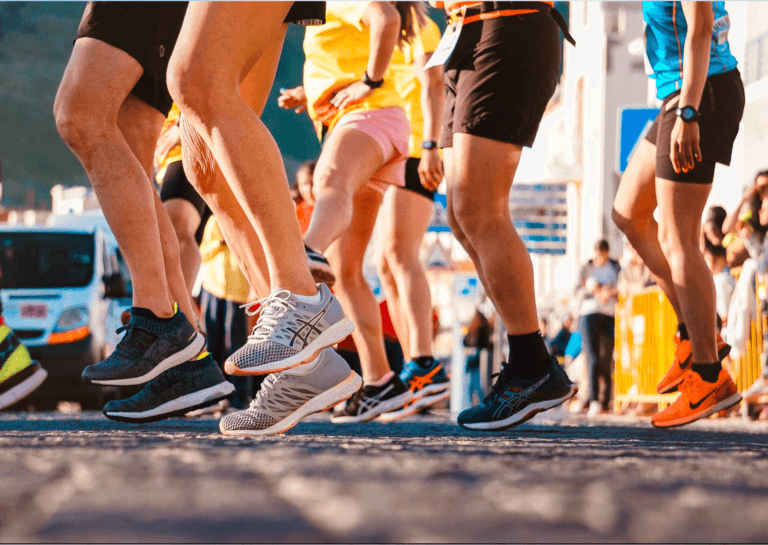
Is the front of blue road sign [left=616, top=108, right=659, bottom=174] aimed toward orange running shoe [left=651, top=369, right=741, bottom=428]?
yes

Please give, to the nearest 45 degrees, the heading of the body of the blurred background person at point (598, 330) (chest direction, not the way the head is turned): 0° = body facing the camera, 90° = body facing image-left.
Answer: approximately 0°

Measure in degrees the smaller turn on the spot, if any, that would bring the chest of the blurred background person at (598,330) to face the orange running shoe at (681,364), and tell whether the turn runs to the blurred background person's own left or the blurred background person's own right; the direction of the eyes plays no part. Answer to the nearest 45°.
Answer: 0° — they already face it

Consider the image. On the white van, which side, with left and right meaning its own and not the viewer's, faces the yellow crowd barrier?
left

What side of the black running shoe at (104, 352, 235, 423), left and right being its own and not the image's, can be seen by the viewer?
left

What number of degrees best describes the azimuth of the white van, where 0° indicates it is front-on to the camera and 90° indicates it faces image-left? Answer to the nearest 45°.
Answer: approximately 45°

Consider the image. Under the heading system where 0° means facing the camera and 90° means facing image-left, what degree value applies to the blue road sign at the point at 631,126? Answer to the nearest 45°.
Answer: approximately 0°
